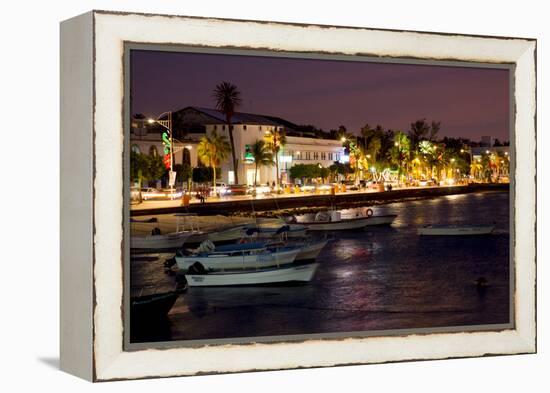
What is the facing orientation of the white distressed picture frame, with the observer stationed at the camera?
facing the viewer and to the right of the viewer
